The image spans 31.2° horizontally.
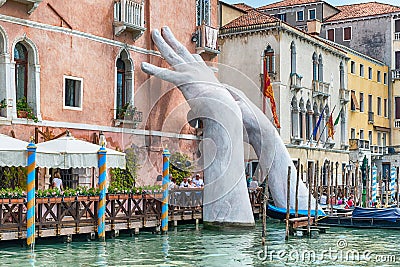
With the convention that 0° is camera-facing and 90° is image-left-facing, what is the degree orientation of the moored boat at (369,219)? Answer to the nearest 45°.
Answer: approximately 90°

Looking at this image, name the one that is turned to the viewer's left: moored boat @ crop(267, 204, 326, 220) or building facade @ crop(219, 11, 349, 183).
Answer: the moored boat

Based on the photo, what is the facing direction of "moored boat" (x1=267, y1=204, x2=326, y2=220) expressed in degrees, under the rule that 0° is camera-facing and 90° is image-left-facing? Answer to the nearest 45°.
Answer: approximately 90°

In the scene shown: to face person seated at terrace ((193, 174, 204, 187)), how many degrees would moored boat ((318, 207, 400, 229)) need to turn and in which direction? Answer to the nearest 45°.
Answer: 0° — it already faces them

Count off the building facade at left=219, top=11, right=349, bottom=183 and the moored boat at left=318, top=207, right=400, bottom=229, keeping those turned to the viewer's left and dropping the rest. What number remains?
1

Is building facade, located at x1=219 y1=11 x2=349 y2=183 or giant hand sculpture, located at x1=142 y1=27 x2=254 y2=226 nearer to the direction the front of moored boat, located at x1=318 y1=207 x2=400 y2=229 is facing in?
the giant hand sculpture

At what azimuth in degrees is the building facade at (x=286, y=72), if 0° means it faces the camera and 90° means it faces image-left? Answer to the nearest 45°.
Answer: approximately 315°
